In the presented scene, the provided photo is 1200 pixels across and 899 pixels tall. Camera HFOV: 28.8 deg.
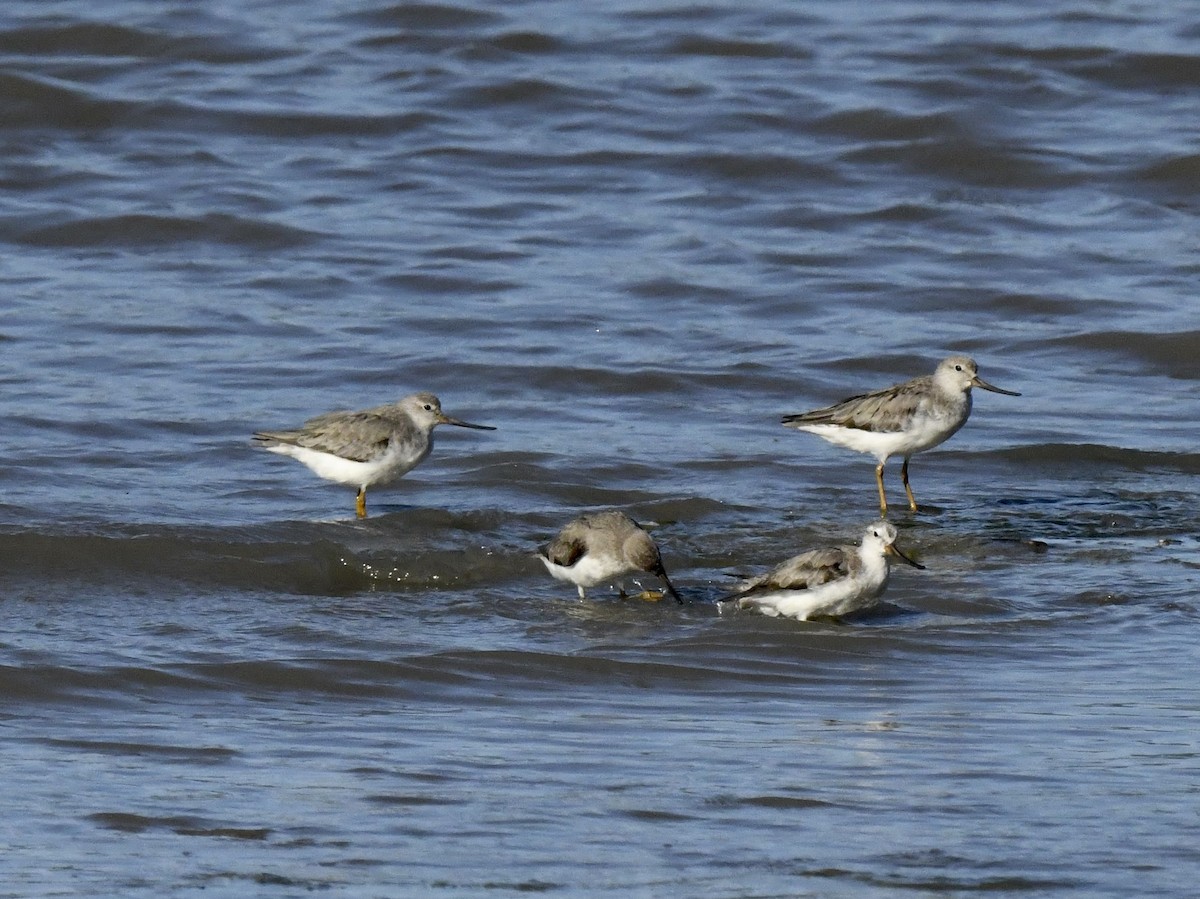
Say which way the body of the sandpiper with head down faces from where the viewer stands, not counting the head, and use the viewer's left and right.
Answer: facing to the right of the viewer

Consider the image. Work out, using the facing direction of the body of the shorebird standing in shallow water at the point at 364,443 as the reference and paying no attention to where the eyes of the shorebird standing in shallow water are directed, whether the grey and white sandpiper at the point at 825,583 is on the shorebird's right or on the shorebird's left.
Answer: on the shorebird's right

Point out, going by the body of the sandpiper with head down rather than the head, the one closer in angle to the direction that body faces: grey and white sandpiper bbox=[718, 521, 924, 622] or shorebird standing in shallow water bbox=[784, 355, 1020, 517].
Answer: the grey and white sandpiper

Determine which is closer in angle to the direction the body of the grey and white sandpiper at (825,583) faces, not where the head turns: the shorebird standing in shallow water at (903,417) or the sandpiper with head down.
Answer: the shorebird standing in shallow water

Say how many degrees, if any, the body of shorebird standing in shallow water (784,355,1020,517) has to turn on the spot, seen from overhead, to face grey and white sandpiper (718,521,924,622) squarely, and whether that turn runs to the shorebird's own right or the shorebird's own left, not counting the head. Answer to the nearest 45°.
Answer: approximately 90° to the shorebird's own right

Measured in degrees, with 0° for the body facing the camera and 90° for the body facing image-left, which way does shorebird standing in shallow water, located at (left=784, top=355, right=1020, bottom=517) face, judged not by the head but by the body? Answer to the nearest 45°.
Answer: approximately 270°

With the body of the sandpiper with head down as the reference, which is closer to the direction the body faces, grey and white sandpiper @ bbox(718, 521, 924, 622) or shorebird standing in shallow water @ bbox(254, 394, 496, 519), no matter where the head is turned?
the grey and white sandpiper

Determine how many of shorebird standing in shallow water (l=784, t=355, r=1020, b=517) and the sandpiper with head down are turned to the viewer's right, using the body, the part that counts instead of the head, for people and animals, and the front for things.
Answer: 2

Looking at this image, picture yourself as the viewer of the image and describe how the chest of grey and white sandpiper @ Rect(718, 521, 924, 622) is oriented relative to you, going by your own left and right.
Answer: facing to the right of the viewer

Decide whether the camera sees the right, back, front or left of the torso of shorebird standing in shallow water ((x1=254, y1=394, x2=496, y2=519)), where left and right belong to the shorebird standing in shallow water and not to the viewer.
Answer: right

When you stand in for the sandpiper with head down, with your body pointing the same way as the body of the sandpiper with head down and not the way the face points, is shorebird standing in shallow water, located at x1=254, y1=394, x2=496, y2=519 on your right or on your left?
on your left

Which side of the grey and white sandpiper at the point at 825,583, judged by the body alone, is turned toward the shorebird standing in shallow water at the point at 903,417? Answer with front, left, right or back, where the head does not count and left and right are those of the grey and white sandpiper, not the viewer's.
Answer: left

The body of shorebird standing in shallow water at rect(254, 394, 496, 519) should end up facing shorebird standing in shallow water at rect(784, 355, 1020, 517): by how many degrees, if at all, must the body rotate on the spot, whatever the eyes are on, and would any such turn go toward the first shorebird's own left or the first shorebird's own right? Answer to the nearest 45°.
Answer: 0° — it already faces it
